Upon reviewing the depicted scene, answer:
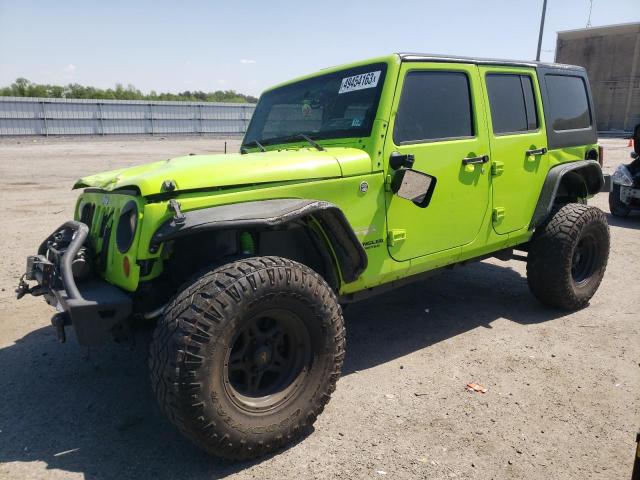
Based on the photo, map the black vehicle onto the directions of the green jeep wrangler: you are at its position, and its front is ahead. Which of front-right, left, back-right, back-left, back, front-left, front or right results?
back

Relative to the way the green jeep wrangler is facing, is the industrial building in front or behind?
behind

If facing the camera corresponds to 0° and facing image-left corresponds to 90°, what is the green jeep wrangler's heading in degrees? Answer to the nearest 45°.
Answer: approximately 45°

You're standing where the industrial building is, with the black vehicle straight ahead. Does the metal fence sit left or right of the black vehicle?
right
